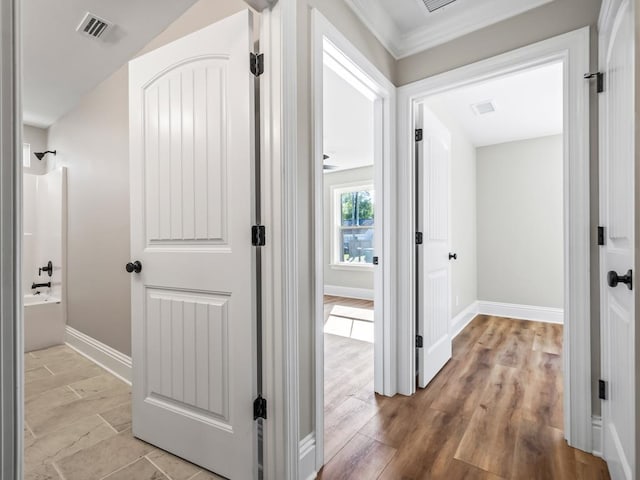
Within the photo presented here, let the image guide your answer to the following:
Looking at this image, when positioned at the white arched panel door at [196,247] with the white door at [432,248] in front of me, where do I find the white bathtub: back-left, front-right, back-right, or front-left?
back-left

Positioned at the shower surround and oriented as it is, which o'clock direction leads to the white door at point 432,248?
The white door is roughly at 11 o'clock from the shower surround.

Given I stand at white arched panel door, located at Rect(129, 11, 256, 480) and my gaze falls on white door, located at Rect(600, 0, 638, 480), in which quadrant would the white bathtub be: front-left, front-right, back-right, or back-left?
back-left

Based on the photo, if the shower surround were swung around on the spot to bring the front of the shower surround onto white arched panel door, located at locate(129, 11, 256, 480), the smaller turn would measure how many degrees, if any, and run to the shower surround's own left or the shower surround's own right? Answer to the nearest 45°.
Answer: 0° — it already faces it

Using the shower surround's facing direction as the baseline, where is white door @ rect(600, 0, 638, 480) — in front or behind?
in front
